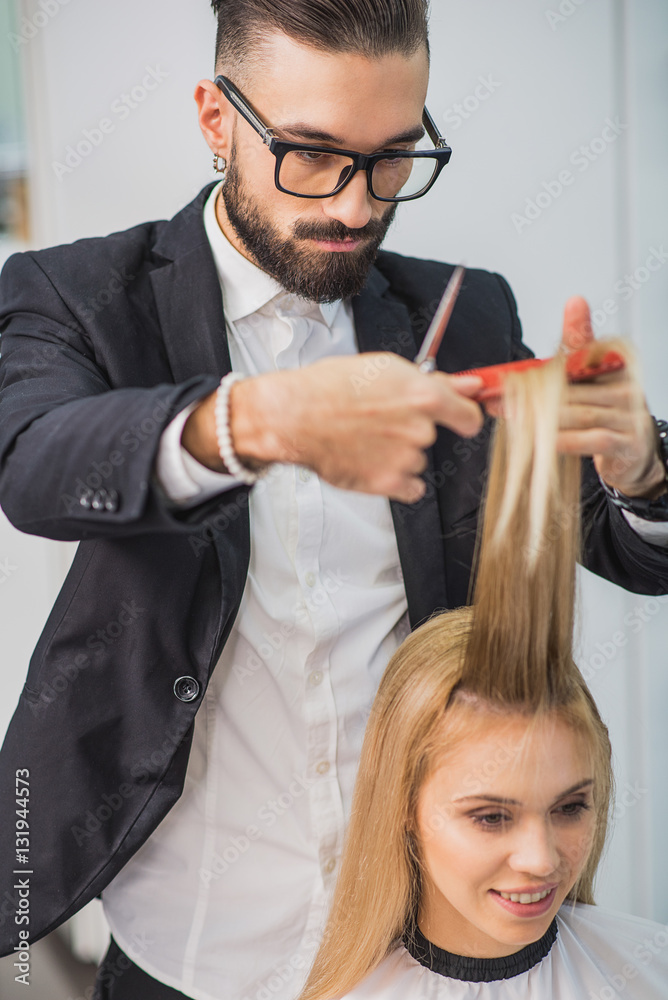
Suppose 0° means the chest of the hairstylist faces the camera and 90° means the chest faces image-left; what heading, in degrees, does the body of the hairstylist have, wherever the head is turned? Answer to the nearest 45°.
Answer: approximately 315°

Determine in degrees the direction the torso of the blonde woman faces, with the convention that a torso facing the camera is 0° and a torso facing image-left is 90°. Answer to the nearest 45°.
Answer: approximately 315°
